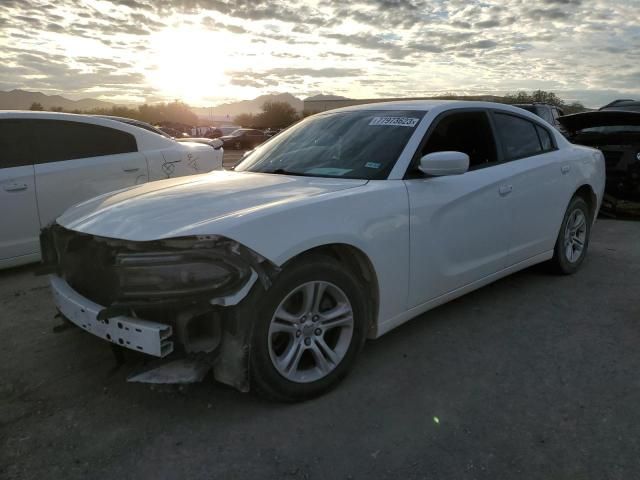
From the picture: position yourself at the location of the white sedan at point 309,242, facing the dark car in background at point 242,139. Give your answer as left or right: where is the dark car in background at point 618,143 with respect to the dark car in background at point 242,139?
right

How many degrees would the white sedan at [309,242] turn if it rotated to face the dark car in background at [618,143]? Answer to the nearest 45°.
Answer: approximately 180°

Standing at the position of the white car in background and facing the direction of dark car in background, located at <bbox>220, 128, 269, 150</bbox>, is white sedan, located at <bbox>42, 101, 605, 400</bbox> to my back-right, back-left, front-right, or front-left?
back-right

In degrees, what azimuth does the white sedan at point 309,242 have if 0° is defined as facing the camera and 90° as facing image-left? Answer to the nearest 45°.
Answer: approximately 45°

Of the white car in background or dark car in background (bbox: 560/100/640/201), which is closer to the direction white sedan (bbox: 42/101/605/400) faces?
the white car in background

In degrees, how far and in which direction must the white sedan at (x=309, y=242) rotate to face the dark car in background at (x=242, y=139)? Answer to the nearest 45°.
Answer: approximately 135° to its right

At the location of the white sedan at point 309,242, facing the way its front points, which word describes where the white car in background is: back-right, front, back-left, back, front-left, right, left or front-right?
right

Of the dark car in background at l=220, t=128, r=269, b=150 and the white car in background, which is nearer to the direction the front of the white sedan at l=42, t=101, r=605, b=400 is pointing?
the white car in background
